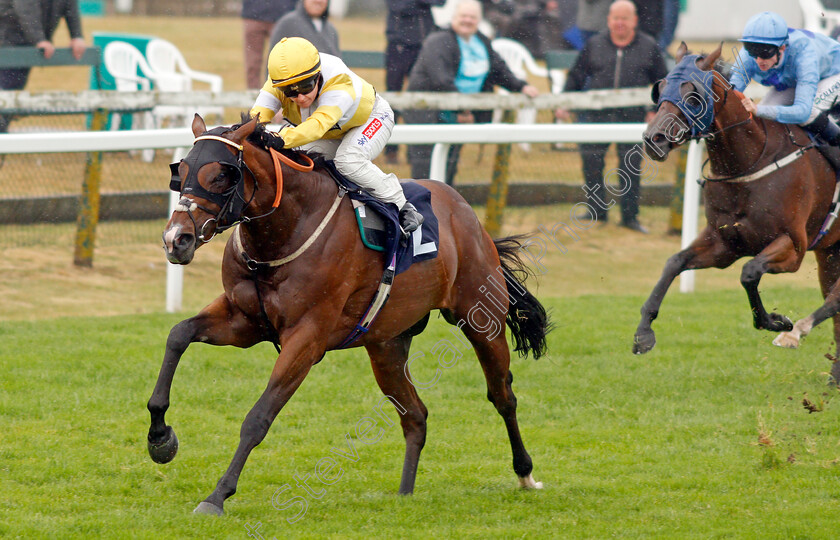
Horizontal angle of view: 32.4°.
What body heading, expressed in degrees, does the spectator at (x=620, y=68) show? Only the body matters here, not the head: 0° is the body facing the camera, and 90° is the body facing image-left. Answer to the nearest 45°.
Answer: approximately 0°

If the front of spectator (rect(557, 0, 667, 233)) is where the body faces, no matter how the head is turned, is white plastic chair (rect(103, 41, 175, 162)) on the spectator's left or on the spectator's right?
on the spectator's right

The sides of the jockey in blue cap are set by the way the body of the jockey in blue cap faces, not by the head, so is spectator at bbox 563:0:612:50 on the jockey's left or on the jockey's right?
on the jockey's right

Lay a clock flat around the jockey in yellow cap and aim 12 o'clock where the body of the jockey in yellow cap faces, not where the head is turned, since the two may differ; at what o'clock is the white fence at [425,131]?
The white fence is roughly at 5 o'clock from the jockey in yellow cap.

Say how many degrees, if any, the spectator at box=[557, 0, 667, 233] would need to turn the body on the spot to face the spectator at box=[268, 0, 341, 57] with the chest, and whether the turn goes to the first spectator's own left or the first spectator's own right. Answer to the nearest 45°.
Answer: approximately 135° to the first spectator's own right

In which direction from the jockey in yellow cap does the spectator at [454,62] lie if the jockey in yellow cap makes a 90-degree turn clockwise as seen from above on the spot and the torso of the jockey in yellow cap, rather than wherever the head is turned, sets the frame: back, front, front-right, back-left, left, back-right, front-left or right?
front-right

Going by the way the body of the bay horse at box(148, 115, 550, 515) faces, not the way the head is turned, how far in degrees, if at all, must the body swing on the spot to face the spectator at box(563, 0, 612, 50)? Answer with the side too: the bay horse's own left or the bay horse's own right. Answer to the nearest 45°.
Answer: approximately 135° to the bay horse's own right
